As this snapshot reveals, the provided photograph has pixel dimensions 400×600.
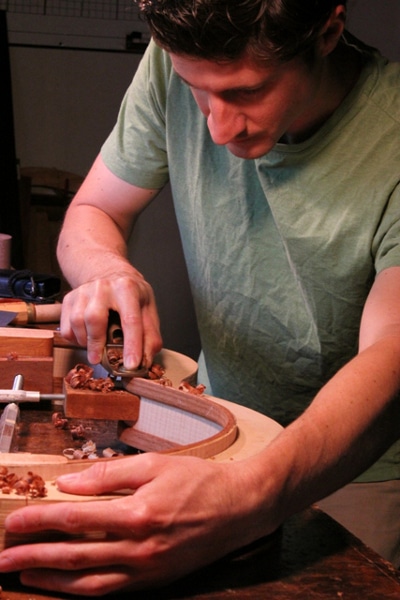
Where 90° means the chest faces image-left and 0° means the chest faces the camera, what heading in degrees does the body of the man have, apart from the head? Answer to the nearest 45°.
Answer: approximately 45°

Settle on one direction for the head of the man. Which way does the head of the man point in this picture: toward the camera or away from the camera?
toward the camera
